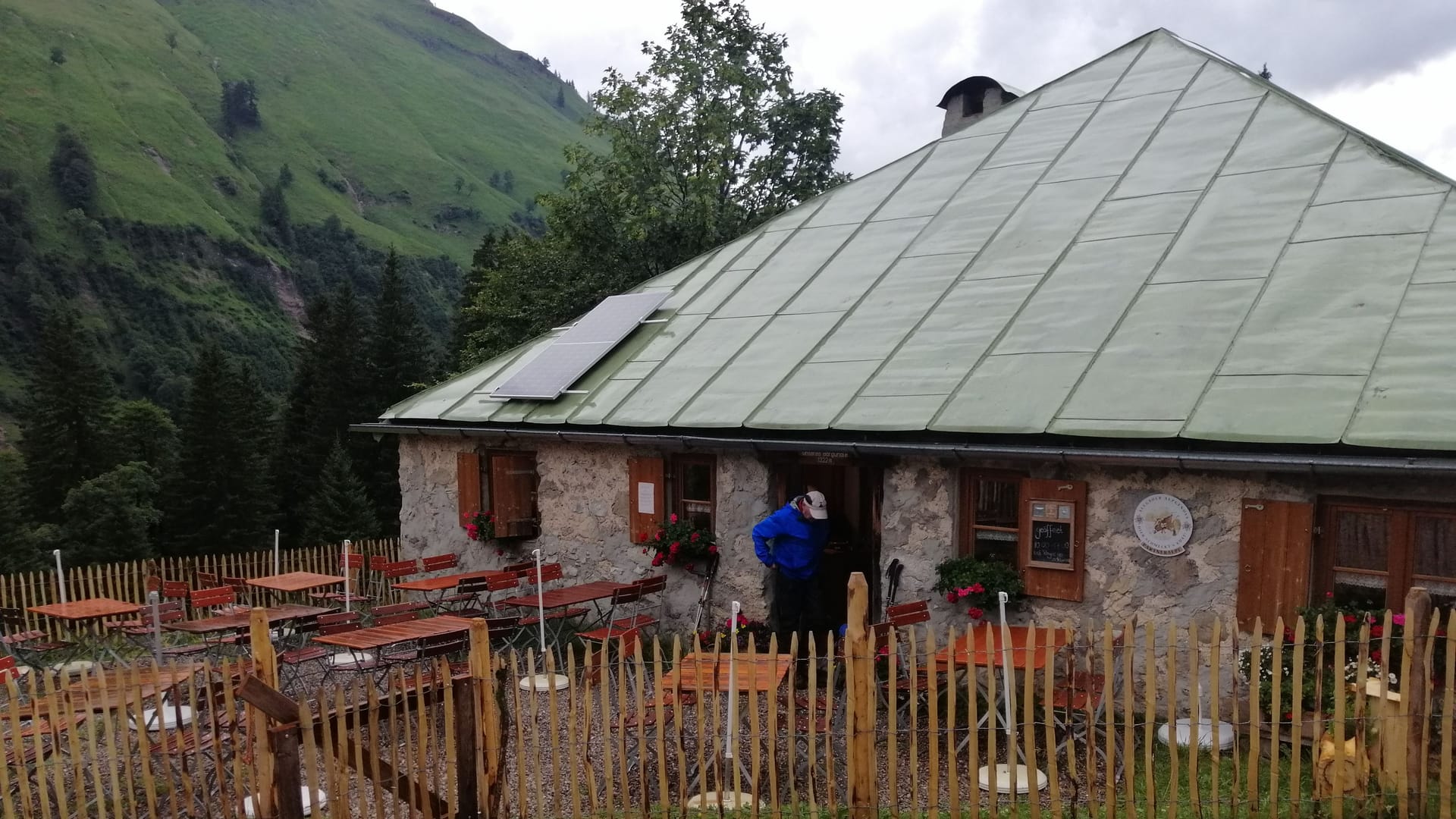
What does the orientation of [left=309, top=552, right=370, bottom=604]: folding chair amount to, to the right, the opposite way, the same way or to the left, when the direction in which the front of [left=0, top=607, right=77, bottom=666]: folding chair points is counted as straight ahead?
to the right

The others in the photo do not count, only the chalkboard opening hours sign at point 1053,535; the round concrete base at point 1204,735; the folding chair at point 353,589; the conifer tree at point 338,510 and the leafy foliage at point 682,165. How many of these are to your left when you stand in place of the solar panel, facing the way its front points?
2

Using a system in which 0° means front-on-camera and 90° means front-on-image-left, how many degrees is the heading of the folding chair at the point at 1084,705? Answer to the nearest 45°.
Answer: approximately 90°

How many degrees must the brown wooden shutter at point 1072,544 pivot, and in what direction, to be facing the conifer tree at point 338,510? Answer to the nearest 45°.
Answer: approximately 135° to its right

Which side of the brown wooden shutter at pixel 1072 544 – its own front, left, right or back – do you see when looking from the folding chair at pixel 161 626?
right

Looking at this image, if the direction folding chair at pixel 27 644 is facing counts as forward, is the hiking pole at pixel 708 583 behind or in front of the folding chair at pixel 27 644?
in front

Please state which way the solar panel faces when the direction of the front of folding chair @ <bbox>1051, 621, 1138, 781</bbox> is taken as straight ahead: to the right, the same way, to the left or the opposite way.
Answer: to the left

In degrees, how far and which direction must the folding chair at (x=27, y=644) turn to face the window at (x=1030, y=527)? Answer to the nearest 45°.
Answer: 0° — it already faces it

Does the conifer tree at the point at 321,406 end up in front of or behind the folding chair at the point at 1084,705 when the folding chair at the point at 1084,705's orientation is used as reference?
in front

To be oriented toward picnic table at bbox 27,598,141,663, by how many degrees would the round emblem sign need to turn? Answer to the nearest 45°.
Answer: approximately 90° to its right

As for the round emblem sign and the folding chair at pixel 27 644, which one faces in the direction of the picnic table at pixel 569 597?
the folding chair

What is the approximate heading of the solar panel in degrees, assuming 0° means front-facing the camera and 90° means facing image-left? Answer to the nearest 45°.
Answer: approximately 45°

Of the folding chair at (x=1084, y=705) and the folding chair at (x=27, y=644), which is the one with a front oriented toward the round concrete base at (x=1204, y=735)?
the folding chair at (x=27, y=644)
